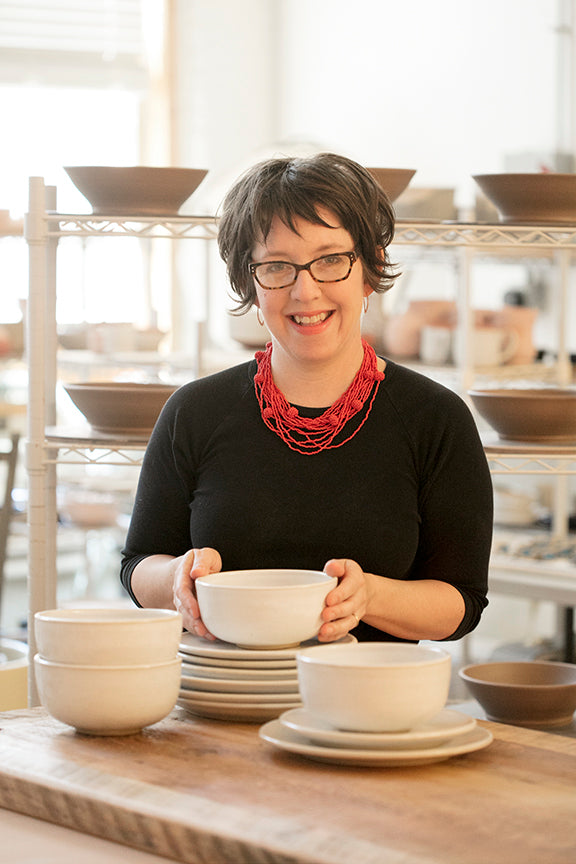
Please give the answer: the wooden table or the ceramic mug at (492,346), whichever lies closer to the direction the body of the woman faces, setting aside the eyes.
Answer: the wooden table

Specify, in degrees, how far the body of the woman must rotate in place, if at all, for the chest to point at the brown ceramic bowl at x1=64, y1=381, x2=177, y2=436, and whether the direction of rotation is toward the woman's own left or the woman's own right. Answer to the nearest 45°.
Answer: approximately 135° to the woman's own right

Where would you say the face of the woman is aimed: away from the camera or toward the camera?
toward the camera

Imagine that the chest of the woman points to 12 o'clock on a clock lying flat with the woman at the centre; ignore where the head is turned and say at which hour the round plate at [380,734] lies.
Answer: The round plate is roughly at 12 o'clock from the woman.

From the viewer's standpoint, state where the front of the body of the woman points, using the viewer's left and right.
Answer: facing the viewer

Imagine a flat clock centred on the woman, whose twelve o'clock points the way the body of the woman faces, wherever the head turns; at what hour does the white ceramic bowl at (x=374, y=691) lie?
The white ceramic bowl is roughly at 12 o'clock from the woman.

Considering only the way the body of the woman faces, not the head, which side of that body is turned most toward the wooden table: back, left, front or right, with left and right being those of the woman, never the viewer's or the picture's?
front
